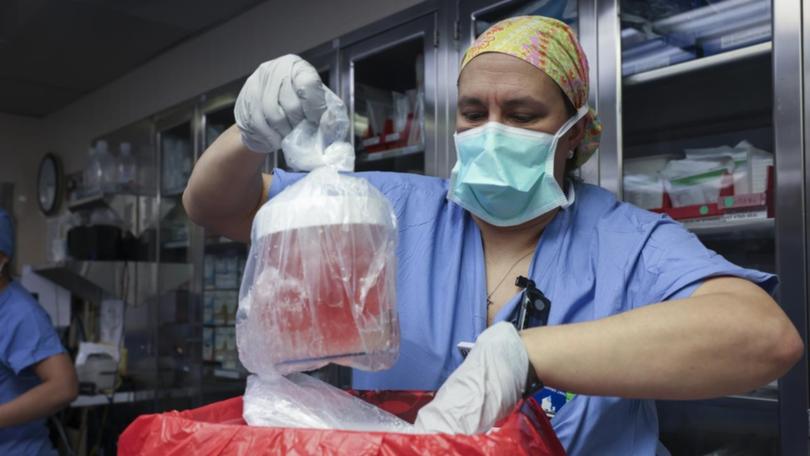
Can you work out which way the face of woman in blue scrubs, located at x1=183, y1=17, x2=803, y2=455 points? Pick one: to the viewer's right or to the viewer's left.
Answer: to the viewer's left

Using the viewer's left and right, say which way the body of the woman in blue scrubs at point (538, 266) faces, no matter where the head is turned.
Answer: facing the viewer and to the left of the viewer

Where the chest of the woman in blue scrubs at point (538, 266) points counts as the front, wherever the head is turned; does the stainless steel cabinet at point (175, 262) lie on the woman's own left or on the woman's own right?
on the woman's own right

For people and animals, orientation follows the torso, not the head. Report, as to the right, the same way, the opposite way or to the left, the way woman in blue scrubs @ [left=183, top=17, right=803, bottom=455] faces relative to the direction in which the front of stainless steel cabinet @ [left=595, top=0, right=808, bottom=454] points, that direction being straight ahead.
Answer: the same way

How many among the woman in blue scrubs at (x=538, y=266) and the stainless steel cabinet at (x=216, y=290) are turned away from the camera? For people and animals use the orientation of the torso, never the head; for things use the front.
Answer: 0

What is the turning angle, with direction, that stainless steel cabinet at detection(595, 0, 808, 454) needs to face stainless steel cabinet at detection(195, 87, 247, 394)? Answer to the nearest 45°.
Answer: approximately 45° to its right

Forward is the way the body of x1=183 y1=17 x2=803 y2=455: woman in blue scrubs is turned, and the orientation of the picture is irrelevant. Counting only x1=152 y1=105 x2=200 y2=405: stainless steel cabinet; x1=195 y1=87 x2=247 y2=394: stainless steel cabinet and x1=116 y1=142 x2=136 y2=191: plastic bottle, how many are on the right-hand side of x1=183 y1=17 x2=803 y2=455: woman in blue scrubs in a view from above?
3

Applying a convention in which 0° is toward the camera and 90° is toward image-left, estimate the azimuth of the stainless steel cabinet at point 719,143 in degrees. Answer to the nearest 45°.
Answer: approximately 45°

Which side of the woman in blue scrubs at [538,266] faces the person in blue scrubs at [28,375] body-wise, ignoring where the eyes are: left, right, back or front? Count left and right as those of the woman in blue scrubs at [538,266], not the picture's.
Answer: right

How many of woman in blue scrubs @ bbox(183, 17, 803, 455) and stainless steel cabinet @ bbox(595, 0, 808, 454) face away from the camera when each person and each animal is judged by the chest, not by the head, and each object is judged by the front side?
0

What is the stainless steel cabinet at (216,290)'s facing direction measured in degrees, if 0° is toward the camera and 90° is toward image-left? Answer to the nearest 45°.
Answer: approximately 45°

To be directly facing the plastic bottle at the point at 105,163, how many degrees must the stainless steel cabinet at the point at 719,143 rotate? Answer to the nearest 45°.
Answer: approximately 45° to its right
